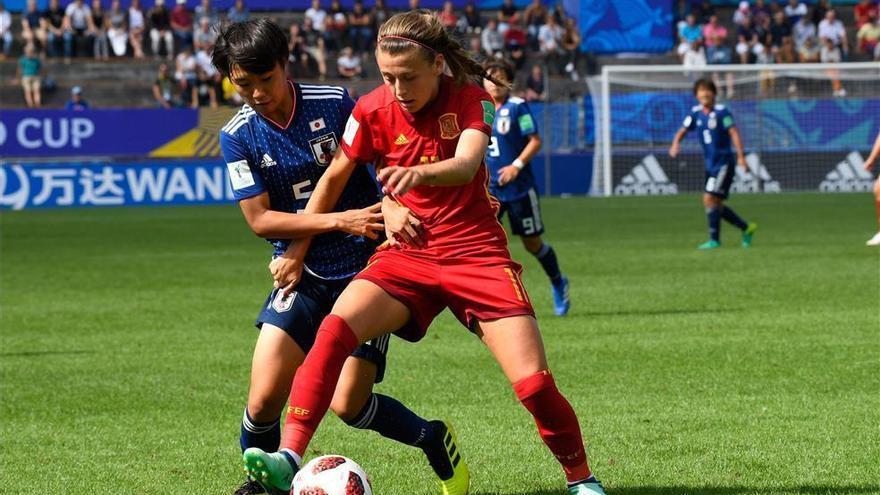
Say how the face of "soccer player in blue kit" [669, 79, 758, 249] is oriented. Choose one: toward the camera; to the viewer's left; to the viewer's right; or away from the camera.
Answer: toward the camera

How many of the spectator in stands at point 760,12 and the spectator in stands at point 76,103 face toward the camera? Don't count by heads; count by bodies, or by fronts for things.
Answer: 2

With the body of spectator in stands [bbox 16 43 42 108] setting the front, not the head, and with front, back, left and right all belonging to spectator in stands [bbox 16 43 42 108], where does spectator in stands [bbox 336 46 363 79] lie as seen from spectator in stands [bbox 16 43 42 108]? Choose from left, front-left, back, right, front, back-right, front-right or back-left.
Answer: left

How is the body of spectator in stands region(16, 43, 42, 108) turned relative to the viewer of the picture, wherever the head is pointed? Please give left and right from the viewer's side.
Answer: facing the viewer

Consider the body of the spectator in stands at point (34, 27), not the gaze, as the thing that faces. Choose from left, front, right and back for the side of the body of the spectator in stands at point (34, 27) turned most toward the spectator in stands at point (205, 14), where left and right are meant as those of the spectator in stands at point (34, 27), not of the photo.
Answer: left

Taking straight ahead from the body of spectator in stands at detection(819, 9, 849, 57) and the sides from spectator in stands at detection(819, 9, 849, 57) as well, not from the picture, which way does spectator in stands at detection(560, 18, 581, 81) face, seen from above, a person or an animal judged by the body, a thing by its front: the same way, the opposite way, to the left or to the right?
the same way

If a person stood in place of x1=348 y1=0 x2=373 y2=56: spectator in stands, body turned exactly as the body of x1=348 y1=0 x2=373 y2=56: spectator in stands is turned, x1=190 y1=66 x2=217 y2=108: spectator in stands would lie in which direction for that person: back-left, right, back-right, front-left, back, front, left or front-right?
front-right

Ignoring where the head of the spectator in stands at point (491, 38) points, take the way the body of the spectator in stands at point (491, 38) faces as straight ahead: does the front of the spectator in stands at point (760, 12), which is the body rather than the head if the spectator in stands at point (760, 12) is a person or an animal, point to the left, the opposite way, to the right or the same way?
the same way

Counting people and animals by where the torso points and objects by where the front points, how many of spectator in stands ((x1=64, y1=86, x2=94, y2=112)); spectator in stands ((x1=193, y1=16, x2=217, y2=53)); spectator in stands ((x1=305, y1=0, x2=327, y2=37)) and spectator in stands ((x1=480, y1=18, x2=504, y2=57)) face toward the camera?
4

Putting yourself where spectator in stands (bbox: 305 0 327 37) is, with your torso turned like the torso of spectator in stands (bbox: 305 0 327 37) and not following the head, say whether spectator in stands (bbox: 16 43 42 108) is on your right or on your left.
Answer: on your right

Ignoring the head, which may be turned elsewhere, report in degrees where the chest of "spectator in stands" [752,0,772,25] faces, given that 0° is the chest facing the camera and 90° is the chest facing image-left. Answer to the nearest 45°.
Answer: approximately 0°

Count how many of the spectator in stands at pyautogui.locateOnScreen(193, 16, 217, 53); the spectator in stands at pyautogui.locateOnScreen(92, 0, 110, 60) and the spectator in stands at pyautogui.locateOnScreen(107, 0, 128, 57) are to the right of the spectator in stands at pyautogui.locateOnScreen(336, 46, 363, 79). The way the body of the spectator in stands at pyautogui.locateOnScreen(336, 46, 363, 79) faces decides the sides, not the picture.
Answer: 3

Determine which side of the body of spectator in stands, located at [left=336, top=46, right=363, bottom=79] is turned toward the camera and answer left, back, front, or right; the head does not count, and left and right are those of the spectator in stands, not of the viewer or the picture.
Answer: front
